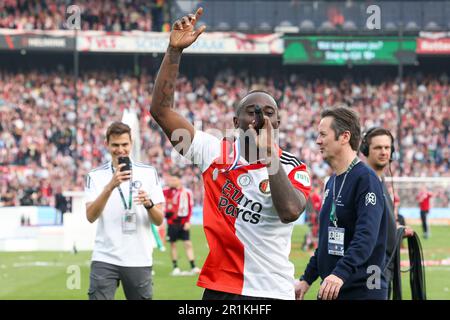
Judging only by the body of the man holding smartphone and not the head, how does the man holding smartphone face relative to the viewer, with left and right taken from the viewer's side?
facing the viewer

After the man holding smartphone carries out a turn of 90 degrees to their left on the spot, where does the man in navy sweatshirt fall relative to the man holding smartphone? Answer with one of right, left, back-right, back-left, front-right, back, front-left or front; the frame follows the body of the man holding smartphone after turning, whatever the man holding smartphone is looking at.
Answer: front-right

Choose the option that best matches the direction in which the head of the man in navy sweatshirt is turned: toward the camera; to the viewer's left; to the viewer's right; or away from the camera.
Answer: to the viewer's left
